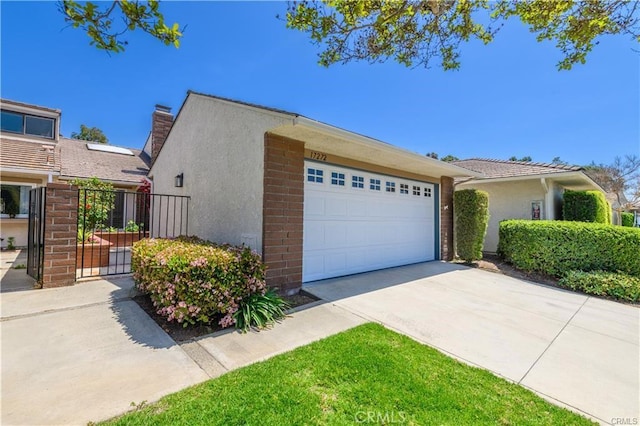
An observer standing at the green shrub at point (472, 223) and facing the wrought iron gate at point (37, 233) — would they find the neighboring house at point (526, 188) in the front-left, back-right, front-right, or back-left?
back-right

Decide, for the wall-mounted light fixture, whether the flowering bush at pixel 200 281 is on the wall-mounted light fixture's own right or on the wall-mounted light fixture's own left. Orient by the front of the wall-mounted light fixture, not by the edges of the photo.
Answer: on the wall-mounted light fixture's own left

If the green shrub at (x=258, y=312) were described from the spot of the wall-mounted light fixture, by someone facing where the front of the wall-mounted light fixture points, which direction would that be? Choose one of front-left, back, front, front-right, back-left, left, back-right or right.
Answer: front-left

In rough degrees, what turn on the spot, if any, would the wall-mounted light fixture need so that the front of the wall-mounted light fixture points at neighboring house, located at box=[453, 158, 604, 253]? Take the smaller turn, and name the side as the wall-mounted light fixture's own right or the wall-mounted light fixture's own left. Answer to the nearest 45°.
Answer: approximately 135° to the wall-mounted light fixture's own left

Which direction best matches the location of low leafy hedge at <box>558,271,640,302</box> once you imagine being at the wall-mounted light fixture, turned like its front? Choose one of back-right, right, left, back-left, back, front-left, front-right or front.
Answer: left

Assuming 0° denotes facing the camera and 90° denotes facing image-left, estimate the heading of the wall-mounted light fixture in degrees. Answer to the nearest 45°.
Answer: approximately 45°

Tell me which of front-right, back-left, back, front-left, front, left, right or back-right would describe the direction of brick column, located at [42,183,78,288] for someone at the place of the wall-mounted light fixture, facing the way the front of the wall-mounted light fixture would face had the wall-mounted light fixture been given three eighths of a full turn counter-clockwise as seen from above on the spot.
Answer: back-right
